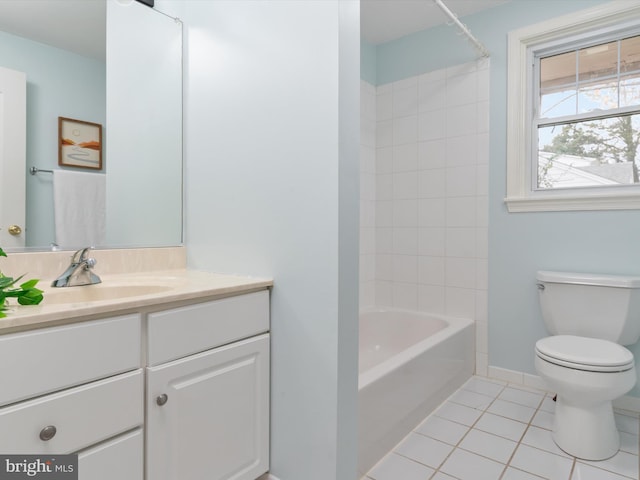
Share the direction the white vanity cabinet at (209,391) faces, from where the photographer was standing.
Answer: facing the viewer and to the right of the viewer

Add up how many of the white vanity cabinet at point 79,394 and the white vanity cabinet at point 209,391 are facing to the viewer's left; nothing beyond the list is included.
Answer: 0

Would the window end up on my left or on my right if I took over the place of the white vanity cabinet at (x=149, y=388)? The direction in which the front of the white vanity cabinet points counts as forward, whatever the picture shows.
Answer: on my left

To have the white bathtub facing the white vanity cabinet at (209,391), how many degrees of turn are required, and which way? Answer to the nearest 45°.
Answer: approximately 90° to its right

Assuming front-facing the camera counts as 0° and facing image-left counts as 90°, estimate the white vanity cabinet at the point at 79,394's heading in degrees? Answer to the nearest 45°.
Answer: approximately 315°

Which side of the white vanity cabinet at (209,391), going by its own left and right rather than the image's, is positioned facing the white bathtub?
left
